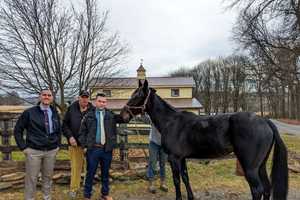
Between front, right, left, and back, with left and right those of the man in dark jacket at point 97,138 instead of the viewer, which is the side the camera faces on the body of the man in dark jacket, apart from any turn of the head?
front

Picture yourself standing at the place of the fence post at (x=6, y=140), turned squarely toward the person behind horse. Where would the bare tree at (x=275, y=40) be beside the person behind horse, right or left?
left

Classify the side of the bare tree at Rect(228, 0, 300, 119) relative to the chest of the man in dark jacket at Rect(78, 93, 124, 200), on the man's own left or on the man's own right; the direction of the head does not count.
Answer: on the man's own left

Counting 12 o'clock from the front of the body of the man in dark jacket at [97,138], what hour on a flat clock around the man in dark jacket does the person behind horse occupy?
The person behind horse is roughly at 8 o'clock from the man in dark jacket.

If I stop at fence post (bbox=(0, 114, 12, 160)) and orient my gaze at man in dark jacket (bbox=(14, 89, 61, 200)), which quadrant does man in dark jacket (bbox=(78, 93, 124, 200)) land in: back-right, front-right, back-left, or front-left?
front-left

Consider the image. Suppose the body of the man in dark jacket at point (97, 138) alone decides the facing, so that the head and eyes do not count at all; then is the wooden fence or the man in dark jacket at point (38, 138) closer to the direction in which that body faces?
the man in dark jacket

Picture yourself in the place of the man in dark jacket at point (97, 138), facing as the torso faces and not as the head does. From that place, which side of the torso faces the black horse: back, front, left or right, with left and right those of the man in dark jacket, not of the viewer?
left

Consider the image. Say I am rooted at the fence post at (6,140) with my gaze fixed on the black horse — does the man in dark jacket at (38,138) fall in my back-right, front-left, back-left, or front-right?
front-right

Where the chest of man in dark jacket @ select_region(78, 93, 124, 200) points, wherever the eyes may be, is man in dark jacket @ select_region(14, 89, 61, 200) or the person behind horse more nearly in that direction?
the man in dark jacket

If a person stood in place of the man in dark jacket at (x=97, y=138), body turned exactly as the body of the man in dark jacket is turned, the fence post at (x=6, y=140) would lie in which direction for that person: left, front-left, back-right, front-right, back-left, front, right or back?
back-right
